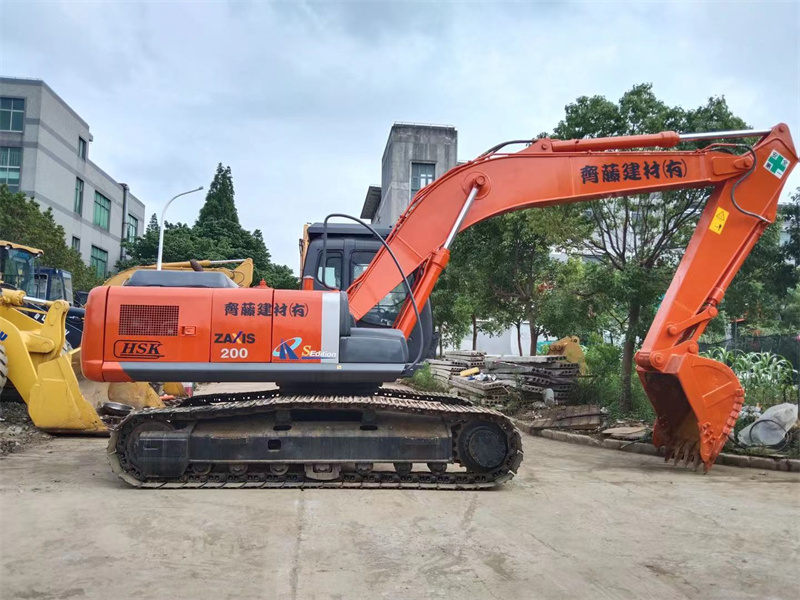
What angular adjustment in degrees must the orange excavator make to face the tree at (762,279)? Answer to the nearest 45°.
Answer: approximately 45° to its left

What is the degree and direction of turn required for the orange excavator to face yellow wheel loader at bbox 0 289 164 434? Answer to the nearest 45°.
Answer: approximately 135° to its left

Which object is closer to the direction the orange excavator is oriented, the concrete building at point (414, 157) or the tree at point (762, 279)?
the tree

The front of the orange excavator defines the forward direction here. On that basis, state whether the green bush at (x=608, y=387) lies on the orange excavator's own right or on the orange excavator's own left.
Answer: on the orange excavator's own left

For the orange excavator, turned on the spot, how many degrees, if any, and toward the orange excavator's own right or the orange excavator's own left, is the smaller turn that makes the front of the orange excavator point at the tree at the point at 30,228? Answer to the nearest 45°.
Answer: approximately 135° to the orange excavator's own left

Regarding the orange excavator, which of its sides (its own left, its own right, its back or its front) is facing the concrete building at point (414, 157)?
left

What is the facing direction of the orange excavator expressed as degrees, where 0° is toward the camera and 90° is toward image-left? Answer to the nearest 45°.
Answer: approximately 270°

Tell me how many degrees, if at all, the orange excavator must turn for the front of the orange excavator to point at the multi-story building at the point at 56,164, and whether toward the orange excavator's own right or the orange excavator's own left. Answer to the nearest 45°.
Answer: approximately 135° to the orange excavator's own left

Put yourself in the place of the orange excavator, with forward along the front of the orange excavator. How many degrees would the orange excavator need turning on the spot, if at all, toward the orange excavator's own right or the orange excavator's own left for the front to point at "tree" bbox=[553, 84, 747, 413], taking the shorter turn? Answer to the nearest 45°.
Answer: approximately 45° to the orange excavator's own left
